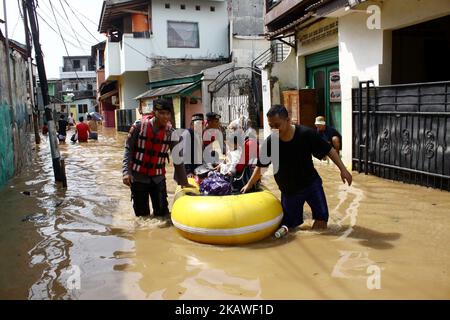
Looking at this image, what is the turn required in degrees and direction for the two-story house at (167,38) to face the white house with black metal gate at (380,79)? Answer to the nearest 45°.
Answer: approximately 45° to its left

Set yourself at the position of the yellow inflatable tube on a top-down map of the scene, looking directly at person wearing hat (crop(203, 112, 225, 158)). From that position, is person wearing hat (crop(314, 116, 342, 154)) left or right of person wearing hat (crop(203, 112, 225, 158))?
right

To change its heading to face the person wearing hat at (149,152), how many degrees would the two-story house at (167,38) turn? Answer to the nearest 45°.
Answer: approximately 45° to its left

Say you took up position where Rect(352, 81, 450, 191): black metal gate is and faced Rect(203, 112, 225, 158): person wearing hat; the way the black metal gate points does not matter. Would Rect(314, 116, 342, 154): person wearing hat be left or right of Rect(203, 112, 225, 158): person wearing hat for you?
right

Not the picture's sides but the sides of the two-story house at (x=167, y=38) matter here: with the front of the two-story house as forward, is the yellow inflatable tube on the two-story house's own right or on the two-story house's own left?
on the two-story house's own left

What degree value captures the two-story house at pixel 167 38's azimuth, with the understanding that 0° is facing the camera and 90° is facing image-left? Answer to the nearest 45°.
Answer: approximately 45°

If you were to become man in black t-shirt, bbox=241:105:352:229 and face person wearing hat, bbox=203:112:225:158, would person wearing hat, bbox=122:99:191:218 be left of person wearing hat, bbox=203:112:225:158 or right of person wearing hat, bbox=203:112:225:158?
left

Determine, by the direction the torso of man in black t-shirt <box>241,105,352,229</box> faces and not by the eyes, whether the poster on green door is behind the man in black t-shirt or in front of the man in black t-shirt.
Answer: behind

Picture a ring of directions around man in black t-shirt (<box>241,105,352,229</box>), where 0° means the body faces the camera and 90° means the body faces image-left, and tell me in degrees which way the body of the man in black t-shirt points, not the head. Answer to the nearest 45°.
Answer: approximately 45°
